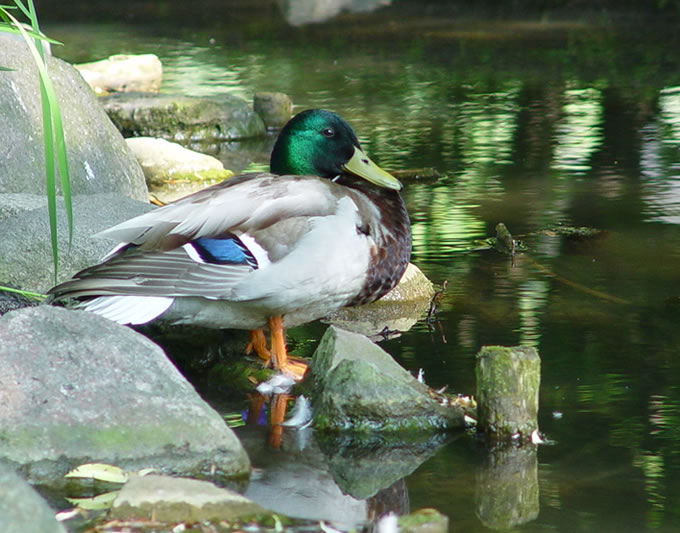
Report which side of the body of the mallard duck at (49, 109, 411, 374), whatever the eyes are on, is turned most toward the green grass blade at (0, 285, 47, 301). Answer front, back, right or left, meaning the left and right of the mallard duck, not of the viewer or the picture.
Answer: back

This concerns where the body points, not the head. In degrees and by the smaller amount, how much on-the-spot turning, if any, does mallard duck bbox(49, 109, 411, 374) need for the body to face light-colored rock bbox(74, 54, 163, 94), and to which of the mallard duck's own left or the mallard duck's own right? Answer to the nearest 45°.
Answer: approximately 90° to the mallard duck's own left

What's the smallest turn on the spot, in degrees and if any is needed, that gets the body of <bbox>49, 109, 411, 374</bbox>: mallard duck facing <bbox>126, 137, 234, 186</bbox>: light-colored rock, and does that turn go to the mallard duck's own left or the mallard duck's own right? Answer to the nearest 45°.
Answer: approximately 90° to the mallard duck's own left

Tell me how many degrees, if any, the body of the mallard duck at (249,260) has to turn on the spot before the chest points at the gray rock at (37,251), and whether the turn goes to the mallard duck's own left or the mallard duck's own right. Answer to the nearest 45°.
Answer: approximately 135° to the mallard duck's own left

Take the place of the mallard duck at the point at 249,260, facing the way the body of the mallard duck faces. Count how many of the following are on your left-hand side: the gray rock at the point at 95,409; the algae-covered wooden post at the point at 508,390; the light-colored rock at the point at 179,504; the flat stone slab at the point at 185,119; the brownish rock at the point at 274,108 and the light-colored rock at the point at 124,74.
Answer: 3

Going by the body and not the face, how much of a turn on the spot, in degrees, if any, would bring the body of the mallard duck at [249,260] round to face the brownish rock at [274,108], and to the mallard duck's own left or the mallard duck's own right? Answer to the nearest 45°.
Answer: approximately 90° to the mallard duck's own left

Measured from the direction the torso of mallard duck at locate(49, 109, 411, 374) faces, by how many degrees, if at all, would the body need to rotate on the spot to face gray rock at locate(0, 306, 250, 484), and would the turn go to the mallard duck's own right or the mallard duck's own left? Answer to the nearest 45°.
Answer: approximately 135° to the mallard duck's own right

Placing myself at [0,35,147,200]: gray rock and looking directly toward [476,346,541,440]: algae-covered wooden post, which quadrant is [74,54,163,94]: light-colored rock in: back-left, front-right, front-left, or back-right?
back-left

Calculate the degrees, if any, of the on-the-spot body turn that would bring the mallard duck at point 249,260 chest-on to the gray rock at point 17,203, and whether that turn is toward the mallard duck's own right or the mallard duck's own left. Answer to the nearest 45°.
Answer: approximately 135° to the mallard duck's own left

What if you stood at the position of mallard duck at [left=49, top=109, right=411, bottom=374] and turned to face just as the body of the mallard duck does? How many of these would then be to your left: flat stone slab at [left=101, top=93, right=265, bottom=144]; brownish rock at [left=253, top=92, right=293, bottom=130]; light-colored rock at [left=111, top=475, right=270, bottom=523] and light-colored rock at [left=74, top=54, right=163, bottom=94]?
3

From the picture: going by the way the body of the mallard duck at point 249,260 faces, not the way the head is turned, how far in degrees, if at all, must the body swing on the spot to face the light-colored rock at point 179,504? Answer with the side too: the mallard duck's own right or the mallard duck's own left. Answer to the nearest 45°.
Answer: approximately 90° to the mallard duck's own right

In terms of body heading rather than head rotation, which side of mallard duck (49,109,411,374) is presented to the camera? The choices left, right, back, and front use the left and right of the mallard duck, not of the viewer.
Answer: right
